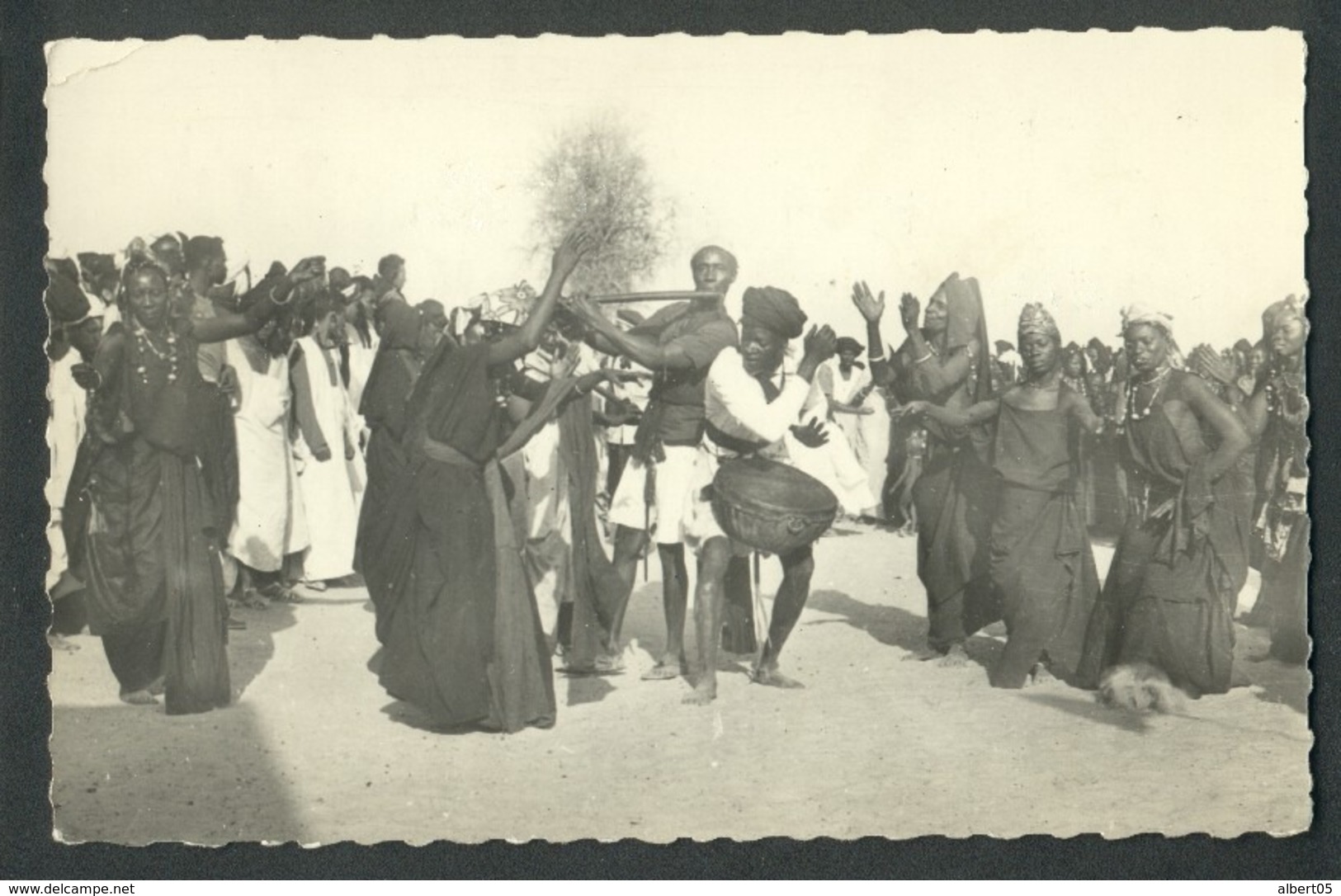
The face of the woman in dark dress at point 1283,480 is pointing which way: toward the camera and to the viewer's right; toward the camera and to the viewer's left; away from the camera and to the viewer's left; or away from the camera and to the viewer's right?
toward the camera and to the viewer's left

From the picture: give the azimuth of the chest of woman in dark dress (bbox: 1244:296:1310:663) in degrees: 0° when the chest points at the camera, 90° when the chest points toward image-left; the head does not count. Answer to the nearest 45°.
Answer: approximately 45°
